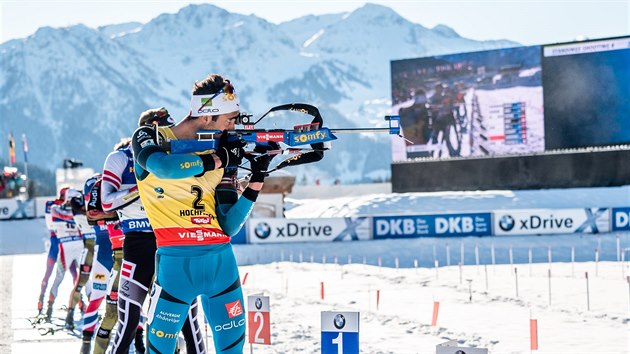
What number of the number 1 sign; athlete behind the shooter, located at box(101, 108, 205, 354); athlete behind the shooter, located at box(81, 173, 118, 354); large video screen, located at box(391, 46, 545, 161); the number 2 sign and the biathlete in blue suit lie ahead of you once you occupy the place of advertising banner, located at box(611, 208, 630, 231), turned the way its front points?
5

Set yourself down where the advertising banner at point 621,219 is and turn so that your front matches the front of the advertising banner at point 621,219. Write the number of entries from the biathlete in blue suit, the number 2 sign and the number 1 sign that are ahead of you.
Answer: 3

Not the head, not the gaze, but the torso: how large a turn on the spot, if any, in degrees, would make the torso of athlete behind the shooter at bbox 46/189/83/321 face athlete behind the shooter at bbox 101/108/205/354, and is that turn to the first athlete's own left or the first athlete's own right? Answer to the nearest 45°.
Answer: approximately 45° to the first athlete's own right

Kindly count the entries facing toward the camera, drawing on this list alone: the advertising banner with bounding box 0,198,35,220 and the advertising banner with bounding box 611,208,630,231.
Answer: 2

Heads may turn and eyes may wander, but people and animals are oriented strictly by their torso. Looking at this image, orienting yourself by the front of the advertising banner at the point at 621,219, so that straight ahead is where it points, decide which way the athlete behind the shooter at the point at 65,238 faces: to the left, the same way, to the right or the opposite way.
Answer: to the left

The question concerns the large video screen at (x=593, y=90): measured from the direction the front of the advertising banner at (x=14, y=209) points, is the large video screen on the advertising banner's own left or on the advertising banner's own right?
on the advertising banner's own left

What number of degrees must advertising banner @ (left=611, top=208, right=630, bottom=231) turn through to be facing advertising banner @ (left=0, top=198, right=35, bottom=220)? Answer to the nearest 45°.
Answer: approximately 90° to its right

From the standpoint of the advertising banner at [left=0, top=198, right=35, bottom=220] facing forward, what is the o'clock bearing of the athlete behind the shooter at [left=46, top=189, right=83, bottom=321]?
The athlete behind the shooter is roughly at 12 o'clock from the advertising banner.

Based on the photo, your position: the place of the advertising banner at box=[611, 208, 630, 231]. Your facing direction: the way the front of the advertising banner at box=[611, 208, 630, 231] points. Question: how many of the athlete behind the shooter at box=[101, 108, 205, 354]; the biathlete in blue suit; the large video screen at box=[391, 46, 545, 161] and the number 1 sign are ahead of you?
3

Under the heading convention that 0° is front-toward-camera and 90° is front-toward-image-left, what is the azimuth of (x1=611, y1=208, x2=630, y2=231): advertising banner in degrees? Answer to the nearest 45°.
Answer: approximately 0°

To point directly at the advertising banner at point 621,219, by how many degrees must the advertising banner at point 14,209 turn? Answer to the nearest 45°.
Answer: approximately 45° to its left

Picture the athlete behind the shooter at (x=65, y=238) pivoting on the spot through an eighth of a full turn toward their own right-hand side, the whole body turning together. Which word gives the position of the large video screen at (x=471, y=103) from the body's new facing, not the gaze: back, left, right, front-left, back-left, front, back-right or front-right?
back-left

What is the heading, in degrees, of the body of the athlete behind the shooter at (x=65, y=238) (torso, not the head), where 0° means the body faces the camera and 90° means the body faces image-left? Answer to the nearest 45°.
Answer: approximately 315°
